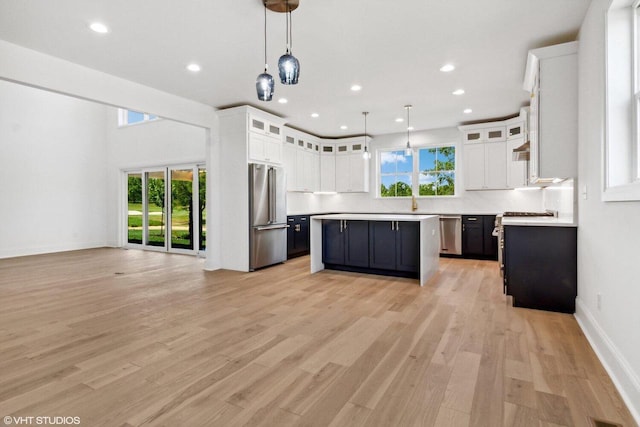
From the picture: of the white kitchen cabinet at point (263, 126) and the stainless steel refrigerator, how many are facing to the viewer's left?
0

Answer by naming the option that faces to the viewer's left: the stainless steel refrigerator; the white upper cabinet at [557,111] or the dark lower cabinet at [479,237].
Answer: the white upper cabinet

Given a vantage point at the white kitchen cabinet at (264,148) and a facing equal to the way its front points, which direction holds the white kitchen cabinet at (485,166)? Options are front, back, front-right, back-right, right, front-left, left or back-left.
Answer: front-left

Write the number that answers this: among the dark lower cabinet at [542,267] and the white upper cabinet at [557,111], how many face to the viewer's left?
2

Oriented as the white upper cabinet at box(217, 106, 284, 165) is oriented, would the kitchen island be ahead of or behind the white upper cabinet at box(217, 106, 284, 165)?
ahead

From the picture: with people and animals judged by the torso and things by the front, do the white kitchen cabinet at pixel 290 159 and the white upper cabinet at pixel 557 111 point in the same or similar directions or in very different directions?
very different directions

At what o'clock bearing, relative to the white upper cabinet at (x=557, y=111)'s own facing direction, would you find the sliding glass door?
The sliding glass door is roughly at 12 o'clock from the white upper cabinet.

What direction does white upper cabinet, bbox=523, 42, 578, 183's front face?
to the viewer's left

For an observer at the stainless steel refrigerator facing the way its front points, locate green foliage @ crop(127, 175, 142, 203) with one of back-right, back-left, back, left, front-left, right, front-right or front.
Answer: back

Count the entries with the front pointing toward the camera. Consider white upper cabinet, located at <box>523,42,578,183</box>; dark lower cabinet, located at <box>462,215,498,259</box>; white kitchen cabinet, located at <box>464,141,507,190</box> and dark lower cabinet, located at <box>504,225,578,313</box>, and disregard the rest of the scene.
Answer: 2

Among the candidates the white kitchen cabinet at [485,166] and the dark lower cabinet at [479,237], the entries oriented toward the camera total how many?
2
